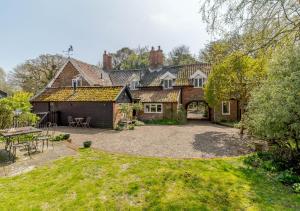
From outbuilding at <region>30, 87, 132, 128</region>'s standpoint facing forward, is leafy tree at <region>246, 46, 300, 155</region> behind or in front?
in front

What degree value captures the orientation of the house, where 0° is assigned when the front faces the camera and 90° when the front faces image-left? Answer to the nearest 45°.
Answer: approximately 0°

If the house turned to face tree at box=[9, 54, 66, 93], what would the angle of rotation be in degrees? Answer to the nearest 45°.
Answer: approximately 135° to its right

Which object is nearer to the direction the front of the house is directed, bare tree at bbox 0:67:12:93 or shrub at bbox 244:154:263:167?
the shrub

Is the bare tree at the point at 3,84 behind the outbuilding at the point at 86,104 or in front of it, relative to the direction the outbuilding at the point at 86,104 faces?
behind

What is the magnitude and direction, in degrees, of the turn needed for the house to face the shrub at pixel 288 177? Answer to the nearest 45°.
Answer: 0° — it already faces it

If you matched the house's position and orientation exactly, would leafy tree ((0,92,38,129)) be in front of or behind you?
in front

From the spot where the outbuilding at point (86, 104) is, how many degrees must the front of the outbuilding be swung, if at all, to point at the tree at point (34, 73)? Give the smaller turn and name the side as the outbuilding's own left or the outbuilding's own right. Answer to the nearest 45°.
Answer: approximately 180°

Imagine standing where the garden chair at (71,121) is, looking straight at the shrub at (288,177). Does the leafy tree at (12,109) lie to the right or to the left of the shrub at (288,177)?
right
